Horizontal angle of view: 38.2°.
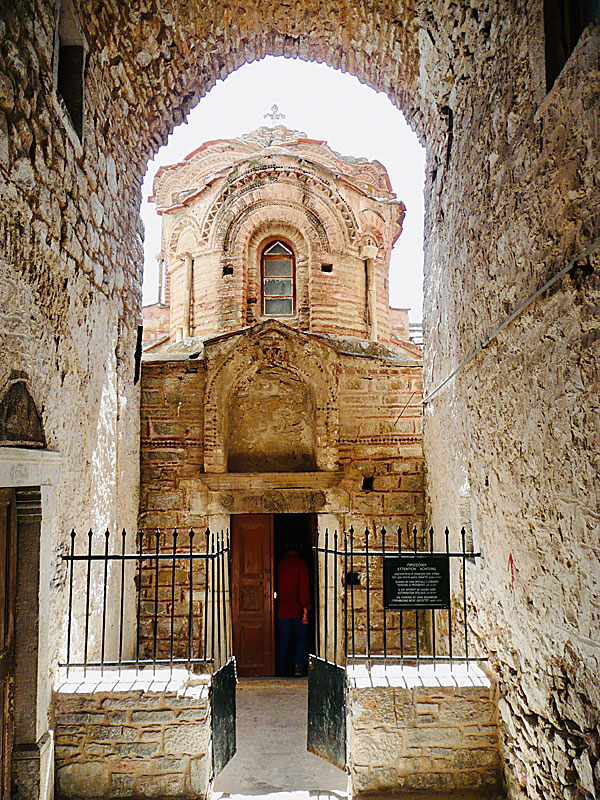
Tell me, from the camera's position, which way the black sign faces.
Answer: facing the viewer

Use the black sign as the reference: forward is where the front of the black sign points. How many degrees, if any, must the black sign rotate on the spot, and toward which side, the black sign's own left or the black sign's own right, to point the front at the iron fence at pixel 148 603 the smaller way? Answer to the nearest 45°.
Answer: approximately 135° to the black sign's own right

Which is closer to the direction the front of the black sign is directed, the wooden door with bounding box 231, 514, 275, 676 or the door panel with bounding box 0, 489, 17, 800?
the door panel

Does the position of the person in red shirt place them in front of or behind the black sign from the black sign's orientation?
behind

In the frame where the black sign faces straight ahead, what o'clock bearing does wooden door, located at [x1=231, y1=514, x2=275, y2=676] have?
The wooden door is roughly at 5 o'clock from the black sign.

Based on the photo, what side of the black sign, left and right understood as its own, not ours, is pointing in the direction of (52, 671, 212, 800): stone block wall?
right
